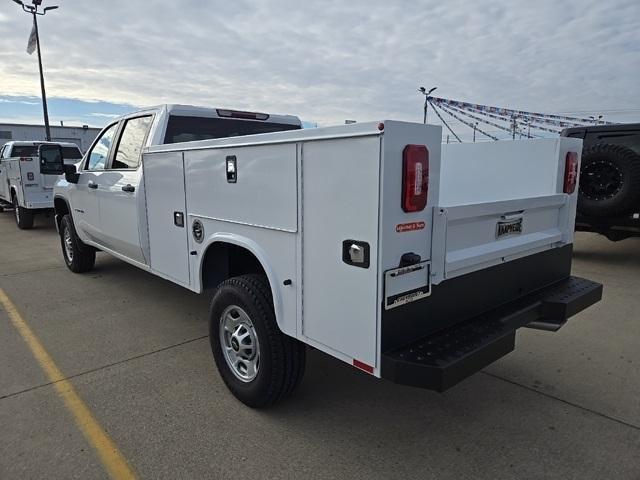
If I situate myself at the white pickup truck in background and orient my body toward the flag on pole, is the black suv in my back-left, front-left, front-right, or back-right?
back-right

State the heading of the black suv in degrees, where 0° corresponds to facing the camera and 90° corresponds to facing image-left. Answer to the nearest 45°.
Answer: approximately 225°

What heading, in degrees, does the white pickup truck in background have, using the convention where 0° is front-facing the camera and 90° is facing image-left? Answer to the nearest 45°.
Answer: approximately 135°

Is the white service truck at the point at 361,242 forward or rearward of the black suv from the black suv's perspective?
rearward

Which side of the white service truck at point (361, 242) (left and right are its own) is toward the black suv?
right

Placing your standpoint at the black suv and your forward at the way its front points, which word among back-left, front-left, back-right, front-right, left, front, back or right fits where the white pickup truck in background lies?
back-left

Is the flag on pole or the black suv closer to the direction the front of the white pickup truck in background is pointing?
the flag on pole

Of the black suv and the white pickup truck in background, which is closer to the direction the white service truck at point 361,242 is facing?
the white pickup truck in background

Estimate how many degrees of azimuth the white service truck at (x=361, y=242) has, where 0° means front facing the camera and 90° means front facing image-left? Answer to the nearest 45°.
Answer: approximately 135°

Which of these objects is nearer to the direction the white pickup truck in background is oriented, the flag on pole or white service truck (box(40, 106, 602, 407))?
the flag on pole

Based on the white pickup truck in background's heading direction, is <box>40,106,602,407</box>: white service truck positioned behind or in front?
behind

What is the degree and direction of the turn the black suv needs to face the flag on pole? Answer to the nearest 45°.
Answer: approximately 45° to its left

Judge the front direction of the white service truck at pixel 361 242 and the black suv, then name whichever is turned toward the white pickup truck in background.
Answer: the white service truck
